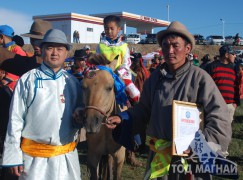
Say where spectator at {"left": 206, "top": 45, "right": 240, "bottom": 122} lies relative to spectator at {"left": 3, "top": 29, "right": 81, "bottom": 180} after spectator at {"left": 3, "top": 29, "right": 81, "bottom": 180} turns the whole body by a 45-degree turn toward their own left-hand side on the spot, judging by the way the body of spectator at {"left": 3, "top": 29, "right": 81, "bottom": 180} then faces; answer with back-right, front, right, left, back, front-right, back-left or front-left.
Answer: left

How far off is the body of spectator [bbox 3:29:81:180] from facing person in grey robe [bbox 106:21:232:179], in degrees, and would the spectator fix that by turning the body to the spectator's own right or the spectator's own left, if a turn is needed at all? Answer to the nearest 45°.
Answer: approximately 90° to the spectator's own left

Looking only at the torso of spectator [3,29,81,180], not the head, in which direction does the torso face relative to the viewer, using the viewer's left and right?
facing the viewer

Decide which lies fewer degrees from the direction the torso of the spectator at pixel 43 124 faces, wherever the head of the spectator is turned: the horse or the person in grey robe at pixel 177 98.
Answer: the person in grey robe
